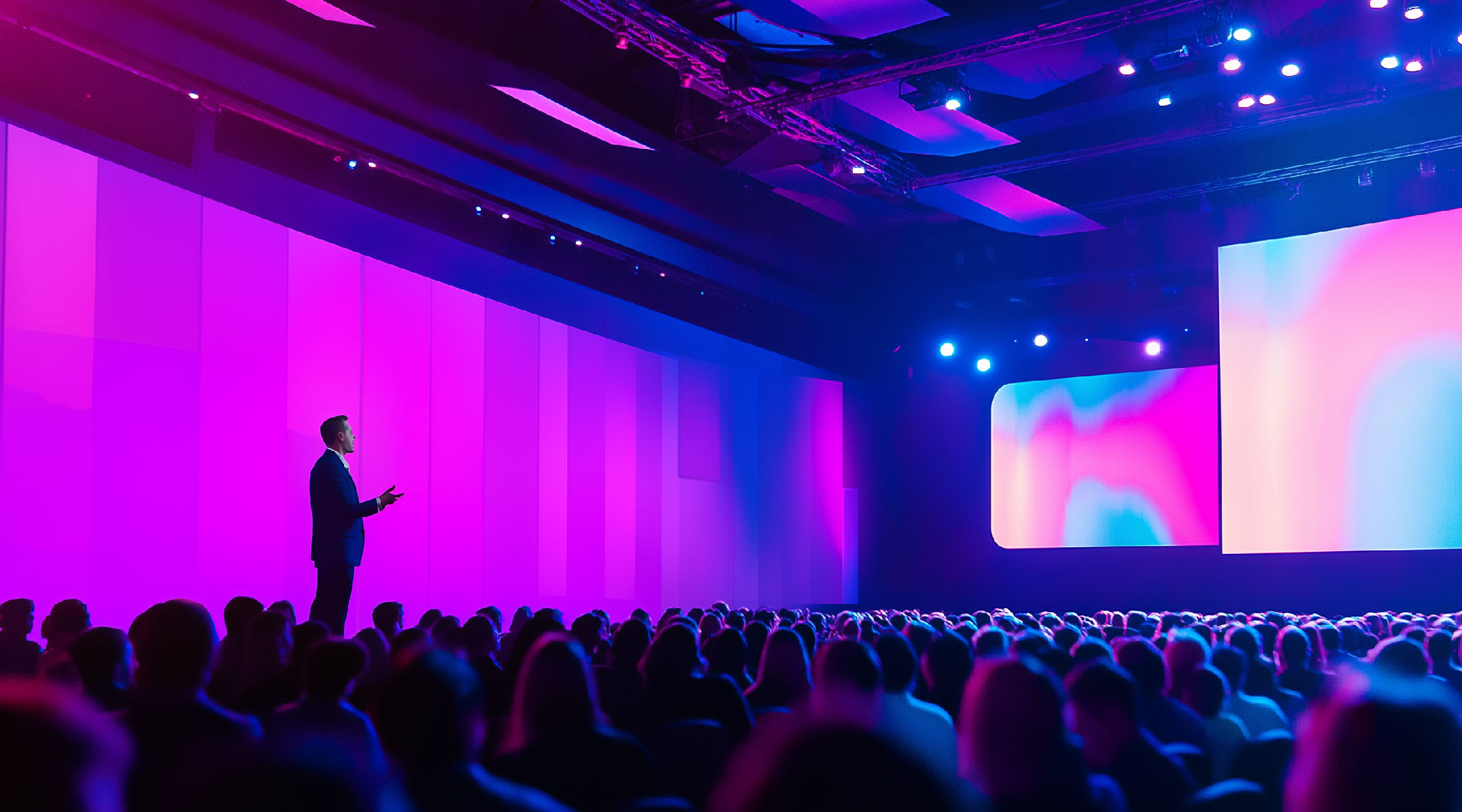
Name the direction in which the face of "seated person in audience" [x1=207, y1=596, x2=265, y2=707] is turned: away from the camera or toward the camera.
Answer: away from the camera

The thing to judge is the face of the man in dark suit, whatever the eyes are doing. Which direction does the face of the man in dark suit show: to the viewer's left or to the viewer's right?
to the viewer's right

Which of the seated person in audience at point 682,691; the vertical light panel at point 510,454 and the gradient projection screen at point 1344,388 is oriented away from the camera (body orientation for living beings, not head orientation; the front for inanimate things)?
the seated person in audience

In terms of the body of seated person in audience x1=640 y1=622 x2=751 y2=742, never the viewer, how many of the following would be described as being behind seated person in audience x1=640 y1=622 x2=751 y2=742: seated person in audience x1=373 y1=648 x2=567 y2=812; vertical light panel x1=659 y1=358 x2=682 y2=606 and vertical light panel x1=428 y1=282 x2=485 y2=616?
1

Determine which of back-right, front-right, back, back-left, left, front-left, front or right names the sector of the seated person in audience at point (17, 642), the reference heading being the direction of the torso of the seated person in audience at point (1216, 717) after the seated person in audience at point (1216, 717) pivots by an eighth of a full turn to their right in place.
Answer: left

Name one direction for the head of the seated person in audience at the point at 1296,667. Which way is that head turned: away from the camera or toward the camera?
away from the camera

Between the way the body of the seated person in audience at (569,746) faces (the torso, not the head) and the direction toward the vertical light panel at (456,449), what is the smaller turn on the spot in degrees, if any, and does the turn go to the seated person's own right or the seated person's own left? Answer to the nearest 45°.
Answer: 0° — they already face it

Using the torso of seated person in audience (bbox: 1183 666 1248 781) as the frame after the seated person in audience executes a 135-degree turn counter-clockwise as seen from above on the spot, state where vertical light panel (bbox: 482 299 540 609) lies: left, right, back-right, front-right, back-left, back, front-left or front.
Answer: back-right

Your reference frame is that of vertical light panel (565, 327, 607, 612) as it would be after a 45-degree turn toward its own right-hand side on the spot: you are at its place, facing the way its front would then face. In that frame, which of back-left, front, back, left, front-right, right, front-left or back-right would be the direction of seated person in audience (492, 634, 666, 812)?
front

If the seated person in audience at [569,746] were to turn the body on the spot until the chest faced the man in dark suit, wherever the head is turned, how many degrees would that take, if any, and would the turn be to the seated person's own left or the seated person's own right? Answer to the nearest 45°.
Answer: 0° — they already face them

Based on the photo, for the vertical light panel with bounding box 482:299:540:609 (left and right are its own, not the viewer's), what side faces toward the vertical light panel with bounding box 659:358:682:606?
left

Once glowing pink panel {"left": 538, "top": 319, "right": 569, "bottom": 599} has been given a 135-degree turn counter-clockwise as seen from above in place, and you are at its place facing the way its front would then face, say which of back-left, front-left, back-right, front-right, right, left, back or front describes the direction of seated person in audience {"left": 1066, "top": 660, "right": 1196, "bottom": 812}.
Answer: back

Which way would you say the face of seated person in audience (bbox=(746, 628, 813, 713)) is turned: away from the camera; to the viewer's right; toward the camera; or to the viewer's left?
away from the camera

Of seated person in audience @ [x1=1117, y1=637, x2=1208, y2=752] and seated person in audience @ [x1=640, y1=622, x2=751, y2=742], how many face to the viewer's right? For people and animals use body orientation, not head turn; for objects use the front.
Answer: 0

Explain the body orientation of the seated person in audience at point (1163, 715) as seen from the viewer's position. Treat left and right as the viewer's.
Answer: facing away from the viewer and to the left of the viewer

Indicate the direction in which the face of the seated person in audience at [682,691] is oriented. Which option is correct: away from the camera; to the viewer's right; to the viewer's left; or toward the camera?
away from the camera

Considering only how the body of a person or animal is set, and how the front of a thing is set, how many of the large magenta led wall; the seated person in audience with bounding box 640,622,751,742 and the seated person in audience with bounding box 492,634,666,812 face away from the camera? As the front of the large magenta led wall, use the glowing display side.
2

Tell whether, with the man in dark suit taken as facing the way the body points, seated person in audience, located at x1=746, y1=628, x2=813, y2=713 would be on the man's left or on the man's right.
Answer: on the man's right
